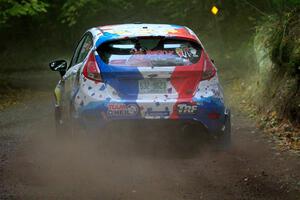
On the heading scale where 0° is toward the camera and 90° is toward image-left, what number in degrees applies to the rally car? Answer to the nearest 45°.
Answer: approximately 180°
